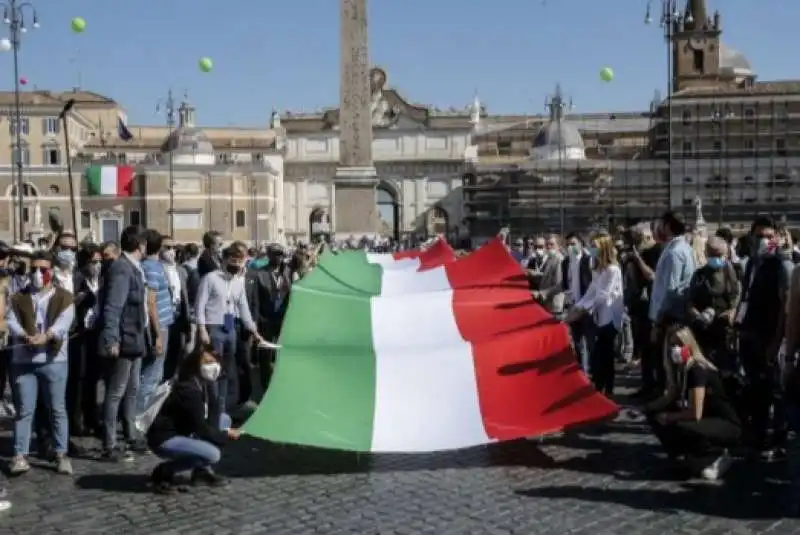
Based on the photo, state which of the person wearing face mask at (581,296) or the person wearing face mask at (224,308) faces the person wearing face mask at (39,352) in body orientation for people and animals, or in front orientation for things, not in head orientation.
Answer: the person wearing face mask at (581,296)

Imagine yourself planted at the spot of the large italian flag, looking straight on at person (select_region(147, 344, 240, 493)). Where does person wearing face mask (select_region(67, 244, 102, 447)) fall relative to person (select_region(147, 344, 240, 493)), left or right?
right

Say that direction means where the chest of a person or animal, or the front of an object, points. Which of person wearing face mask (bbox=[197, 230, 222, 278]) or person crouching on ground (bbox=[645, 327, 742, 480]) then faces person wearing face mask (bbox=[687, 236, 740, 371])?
person wearing face mask (bbox=[197, 230, 222, 278])

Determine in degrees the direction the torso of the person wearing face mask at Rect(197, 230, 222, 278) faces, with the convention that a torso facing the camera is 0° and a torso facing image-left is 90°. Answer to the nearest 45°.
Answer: approximately 315°
